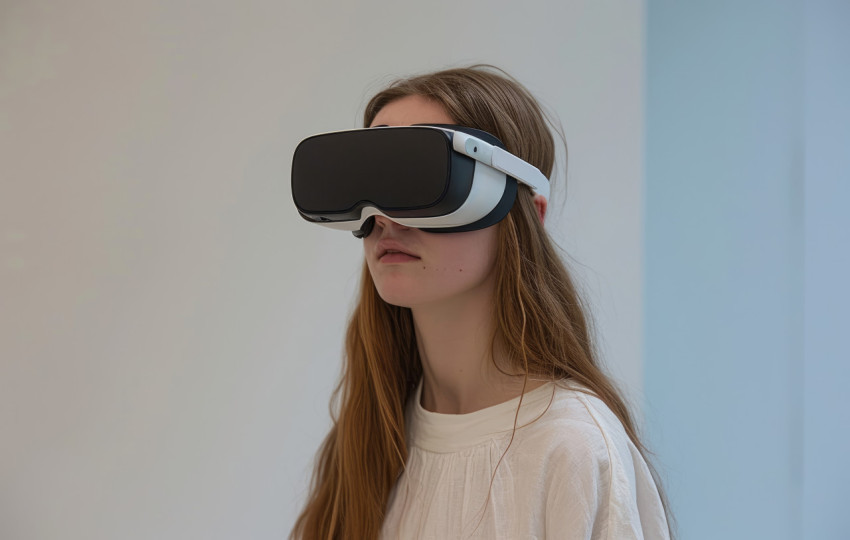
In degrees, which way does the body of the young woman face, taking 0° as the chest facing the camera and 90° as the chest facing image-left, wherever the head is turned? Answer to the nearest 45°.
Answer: approximately 45°

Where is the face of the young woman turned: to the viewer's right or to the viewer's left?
to the viewer's left
